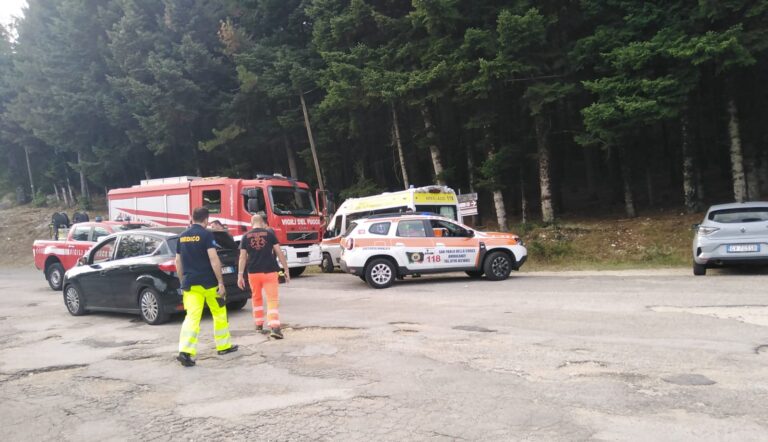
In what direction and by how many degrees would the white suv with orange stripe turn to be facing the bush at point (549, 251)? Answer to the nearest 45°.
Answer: approximately 45° to its left

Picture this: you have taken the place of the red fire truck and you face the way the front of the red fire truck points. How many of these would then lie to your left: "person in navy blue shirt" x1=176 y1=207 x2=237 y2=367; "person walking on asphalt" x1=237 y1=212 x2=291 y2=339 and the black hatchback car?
0

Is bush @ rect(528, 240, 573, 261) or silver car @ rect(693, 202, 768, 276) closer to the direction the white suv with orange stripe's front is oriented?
the silver car

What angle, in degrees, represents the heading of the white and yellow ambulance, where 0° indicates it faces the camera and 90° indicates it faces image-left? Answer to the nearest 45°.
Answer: approximately 135°

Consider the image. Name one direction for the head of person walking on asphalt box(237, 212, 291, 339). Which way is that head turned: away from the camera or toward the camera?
away from the camera

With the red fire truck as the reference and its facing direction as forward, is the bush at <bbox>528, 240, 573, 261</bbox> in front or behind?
in front

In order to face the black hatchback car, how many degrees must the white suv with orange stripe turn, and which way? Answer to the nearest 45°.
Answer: approximately 135° to its right

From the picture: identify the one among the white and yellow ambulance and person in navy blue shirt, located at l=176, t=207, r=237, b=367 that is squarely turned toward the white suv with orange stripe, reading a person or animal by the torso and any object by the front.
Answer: the person in navy blue shirt

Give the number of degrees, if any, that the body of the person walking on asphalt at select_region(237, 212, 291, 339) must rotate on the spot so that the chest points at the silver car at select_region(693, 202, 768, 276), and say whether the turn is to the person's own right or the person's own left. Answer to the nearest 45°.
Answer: approximately 90° to the person's own right

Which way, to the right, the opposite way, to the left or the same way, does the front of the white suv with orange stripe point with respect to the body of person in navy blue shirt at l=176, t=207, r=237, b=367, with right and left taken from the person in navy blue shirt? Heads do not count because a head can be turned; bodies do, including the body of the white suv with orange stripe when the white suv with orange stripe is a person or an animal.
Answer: to the right

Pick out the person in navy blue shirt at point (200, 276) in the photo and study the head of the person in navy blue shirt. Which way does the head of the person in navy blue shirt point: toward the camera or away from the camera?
away from the camera

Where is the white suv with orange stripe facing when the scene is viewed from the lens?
facing to the right of the viewer

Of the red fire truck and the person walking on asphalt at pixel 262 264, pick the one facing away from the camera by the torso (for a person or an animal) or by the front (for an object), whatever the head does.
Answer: the person walking on asphalt

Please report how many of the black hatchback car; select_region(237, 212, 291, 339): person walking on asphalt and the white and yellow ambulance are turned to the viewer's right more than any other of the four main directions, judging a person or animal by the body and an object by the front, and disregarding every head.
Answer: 0

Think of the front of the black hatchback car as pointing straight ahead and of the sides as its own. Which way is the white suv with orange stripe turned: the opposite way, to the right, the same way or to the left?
the opposite way

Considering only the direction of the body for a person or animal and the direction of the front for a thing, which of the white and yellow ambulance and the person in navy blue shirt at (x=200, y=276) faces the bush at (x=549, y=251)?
the person in navy blue shirt

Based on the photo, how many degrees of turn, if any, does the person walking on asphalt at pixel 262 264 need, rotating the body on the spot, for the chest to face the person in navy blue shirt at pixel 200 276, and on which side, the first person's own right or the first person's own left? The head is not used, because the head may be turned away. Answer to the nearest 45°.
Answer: approximately 135° to the first person's own left

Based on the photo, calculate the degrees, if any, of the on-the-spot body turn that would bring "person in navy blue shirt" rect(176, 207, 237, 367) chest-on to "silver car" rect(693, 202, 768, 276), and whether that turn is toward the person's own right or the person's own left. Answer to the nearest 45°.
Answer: approximately 45° to the person's own right

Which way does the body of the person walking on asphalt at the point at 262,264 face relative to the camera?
away from the camera

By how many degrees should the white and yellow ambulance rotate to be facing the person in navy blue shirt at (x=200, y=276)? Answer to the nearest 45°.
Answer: approximately 135° to its left

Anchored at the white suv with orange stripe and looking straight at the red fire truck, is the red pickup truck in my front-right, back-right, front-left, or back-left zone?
front-left

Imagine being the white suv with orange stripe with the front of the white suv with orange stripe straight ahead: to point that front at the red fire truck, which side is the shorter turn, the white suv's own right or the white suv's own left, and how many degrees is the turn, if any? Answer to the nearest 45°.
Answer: approximately 135° to the white suv's own left
